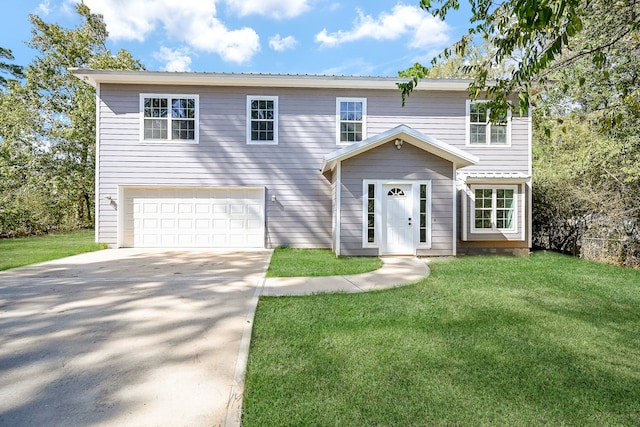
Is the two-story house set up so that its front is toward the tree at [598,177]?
no

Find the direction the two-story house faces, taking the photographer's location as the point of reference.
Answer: facing the viewer
